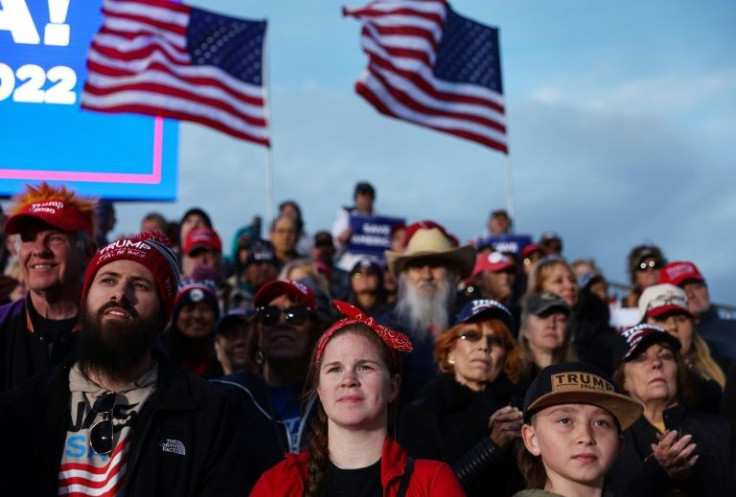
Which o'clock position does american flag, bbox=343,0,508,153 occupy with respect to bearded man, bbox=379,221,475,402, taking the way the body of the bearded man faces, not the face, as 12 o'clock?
The american flag is roughly at 6 o'clock from the bearded man.

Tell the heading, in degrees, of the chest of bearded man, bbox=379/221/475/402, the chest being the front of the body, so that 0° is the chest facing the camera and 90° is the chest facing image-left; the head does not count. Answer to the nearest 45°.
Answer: approximately 0°

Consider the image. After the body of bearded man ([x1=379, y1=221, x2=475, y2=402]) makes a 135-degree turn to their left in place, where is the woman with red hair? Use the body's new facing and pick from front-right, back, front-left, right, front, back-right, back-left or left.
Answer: back-right

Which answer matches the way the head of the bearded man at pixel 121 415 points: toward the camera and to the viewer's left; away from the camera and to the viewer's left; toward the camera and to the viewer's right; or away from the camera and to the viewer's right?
toward the camera and to the viewer's right

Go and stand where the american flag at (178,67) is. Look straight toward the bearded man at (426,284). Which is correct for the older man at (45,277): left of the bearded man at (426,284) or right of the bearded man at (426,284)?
right

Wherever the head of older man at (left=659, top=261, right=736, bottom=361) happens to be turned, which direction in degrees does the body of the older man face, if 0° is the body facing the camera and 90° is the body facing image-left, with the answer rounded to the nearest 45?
approximately 45°

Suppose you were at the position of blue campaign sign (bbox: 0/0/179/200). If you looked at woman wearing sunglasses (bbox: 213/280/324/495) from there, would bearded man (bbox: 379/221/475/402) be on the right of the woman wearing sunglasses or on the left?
left

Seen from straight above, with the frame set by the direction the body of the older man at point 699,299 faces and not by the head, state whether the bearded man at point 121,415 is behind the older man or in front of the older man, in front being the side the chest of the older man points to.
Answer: in front

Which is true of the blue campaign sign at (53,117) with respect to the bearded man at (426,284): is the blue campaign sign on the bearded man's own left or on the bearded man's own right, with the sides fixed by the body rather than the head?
on the bearded man's own right

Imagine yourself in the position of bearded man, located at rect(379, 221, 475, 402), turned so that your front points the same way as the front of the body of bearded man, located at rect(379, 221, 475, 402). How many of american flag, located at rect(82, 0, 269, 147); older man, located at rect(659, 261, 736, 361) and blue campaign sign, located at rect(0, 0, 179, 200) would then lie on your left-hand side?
1

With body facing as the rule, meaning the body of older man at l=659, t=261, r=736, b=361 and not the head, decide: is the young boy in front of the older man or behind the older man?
in front

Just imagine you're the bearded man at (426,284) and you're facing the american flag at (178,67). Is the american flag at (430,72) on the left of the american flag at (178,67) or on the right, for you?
right

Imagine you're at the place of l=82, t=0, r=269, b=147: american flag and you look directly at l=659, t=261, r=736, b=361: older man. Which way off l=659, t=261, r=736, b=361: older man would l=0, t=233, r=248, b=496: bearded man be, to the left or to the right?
right
